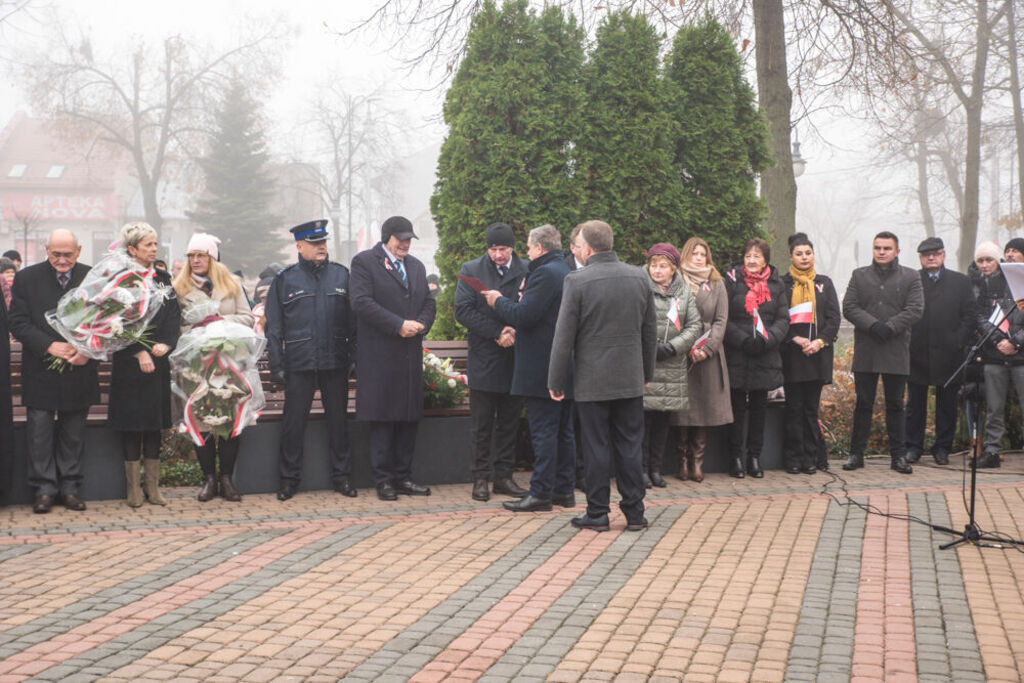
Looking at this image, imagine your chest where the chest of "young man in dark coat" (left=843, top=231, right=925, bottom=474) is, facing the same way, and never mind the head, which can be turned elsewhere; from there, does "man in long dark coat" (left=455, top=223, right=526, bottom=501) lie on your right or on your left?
on your right

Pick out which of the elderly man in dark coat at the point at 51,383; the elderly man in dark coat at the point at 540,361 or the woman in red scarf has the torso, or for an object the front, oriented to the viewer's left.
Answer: the elderly man in dark coat at the point at 540,361

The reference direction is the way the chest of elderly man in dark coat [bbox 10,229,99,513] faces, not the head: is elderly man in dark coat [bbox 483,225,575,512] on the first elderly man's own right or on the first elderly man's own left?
on the first elderly man's own left

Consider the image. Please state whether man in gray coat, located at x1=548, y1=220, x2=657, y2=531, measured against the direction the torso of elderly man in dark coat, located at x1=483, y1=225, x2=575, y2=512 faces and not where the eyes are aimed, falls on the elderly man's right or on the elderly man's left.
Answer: on the elderly man's left

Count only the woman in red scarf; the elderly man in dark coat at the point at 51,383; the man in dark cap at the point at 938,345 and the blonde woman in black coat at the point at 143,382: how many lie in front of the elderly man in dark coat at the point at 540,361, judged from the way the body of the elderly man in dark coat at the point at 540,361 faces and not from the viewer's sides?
2

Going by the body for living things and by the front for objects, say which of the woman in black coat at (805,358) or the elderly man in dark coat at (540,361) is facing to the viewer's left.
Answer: the elderly man in dark coat

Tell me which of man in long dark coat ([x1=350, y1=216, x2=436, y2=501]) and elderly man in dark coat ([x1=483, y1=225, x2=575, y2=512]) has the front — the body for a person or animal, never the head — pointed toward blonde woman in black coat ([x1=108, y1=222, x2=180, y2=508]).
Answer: the elderly man in dark coat

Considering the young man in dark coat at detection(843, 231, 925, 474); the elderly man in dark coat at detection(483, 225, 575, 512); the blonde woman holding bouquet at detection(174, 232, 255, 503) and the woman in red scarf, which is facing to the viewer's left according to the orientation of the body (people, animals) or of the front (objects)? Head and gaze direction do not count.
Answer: the elderly man in dark coat at detection(483, 225, 575, 512)

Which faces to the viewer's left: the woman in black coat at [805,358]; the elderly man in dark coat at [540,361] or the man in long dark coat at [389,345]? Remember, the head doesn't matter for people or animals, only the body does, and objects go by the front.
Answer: the elderly man in dark coat

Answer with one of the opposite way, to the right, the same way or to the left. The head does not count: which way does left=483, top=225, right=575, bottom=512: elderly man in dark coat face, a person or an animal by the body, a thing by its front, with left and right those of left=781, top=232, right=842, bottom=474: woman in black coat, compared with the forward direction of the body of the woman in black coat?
to the right
